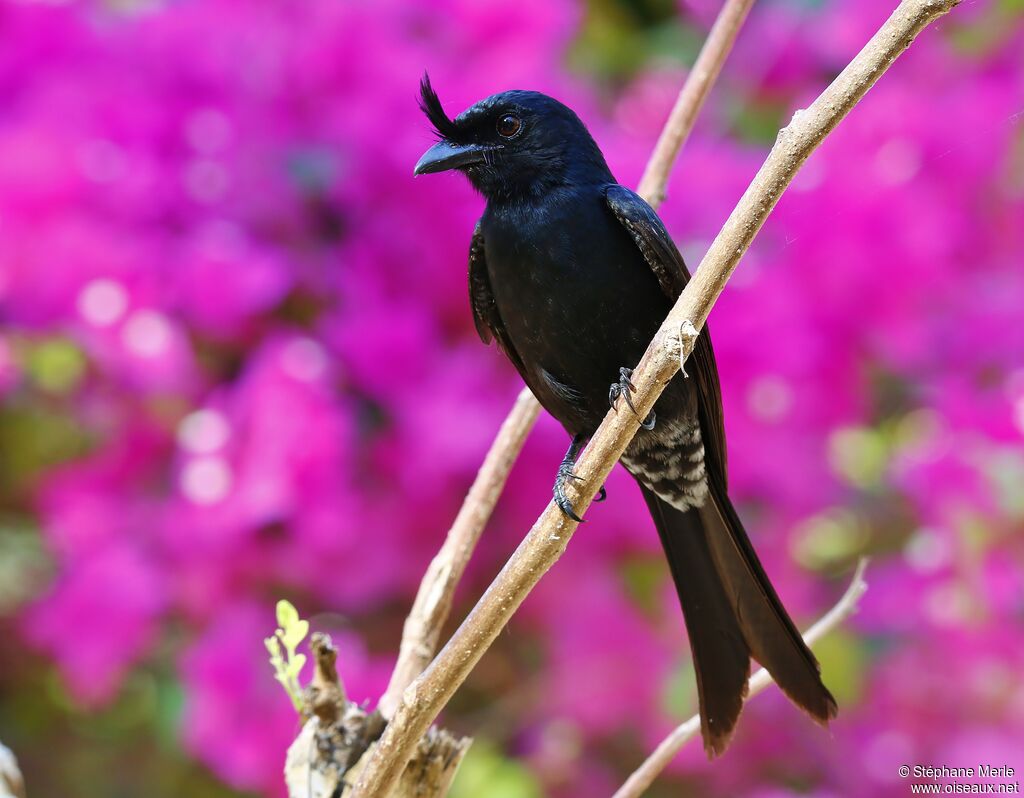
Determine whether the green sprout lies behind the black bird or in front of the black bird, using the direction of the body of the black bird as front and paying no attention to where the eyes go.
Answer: in front

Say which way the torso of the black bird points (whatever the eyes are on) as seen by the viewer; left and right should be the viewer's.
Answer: facing the viewer and to the left of the viewer
